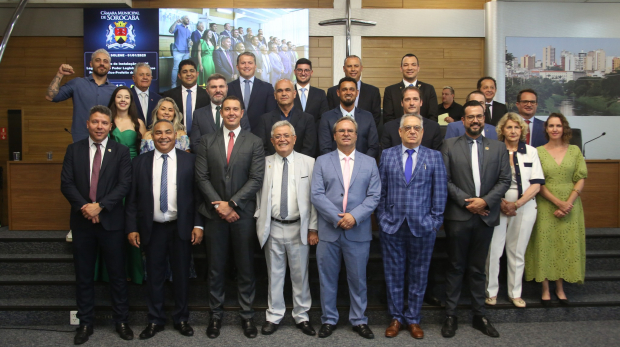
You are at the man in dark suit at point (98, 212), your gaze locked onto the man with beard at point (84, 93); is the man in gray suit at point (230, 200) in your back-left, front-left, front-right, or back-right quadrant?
back-right

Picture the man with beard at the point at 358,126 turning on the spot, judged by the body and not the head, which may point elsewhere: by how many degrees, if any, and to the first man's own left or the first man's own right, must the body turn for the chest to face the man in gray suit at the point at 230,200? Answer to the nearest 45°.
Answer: approximately 45° to the first man's own right

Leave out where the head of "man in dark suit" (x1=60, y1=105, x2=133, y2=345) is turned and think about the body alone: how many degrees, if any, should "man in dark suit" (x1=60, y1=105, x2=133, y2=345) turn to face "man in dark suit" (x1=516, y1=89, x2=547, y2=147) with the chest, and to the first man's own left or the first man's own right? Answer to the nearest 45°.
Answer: approximately 90° to the first man's own left

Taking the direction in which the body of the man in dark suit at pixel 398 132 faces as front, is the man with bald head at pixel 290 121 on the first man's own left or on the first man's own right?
on the first man's own right

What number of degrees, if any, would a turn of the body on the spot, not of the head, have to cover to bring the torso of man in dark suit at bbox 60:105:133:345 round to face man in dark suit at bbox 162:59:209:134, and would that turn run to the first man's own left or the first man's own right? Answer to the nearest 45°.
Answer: approximately 135° to the first man's own left

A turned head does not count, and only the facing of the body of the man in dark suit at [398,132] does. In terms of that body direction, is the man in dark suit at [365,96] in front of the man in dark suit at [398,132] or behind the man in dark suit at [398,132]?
behind

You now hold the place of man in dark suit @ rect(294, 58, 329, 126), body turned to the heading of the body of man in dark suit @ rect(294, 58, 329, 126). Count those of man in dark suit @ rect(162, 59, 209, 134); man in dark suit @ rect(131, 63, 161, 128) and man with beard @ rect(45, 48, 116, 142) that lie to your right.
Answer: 3
